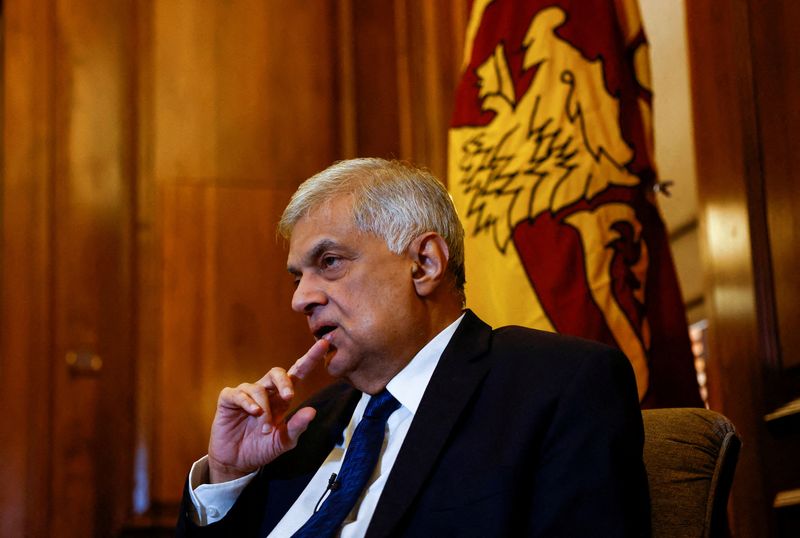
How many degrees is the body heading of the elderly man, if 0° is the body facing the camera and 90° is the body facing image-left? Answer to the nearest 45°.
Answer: approximately 45°

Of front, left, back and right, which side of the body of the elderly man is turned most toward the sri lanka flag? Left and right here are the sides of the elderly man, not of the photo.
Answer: back
